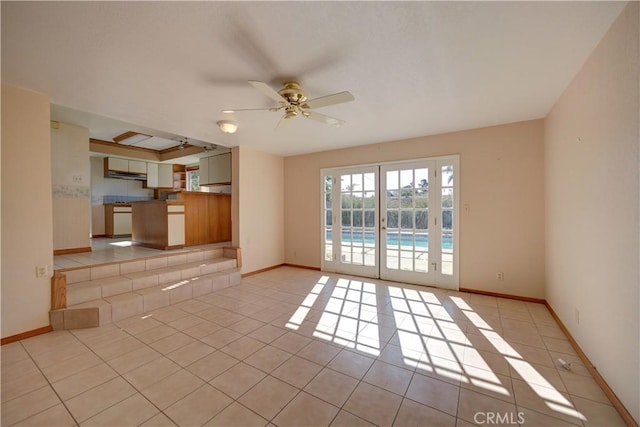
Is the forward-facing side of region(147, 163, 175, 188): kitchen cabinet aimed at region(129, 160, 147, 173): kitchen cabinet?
no

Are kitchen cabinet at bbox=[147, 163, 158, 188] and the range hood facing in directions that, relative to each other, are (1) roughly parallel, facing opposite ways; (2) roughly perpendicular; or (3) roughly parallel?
roughly parallel

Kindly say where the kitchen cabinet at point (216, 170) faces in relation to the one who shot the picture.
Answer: facing the viewer and to the left of the viewer

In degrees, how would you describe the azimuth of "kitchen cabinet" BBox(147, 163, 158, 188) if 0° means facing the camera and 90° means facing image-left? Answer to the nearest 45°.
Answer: approximately 0°

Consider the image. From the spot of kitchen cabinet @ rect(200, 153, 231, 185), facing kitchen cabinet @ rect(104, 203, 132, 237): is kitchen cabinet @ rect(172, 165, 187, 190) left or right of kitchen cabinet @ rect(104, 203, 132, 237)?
right

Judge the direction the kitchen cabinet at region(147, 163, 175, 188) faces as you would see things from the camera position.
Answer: facing the viewer

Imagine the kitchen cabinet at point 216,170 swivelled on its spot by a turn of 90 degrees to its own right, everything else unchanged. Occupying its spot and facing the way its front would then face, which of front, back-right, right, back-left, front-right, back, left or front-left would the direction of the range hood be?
front

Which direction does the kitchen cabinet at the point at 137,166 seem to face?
toward the camera

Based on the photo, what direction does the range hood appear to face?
toward the camera

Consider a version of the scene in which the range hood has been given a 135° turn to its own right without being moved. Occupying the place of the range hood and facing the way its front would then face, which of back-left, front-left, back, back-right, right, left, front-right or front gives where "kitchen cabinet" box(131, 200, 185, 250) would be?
back-left
